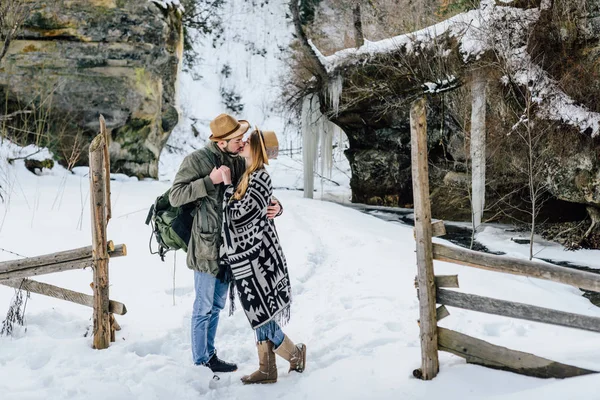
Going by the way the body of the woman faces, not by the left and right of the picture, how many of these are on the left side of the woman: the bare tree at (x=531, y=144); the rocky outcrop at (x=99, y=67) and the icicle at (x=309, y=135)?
0

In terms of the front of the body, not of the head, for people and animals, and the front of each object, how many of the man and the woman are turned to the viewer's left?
1

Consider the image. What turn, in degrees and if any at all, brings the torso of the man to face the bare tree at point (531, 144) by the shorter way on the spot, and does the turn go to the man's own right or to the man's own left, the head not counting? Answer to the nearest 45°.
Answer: approximately 45° to the man's own left

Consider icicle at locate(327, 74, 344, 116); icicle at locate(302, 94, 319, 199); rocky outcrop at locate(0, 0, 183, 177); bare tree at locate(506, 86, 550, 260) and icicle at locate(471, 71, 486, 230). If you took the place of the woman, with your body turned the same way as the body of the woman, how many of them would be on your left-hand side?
0

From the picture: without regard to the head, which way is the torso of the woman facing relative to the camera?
to the viewer's left

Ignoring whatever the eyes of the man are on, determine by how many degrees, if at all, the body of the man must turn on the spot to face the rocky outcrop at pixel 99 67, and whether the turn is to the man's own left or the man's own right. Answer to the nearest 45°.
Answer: approximately 90° to the man's own left

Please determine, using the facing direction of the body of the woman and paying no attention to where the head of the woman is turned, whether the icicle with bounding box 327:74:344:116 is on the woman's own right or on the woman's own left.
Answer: on the woman's own right

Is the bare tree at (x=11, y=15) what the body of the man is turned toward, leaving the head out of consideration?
no

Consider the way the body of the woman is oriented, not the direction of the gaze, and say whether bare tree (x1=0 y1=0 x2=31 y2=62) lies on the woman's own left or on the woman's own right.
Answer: on the woman's own right

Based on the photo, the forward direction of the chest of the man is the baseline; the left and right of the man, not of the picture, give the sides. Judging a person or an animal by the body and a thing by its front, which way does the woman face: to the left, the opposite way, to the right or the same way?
the opposite way

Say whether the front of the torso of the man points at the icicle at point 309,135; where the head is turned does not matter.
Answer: no

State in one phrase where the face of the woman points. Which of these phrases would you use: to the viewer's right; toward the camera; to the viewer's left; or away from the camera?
to the viewer's left

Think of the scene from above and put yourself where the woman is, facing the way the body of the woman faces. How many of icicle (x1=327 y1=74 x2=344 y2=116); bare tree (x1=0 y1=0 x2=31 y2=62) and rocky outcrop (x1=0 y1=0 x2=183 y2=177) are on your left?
0

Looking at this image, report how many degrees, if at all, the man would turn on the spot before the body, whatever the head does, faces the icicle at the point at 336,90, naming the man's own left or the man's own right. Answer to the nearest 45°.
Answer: approximately 90° to the man's own left

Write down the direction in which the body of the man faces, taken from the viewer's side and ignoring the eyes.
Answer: to the viewer's right

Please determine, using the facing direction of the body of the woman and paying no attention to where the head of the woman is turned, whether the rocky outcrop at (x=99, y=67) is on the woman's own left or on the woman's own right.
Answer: on the woman's own right

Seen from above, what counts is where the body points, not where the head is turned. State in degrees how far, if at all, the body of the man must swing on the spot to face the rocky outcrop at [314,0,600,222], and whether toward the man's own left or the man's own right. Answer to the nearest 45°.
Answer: approximately 45° to the man's own left
